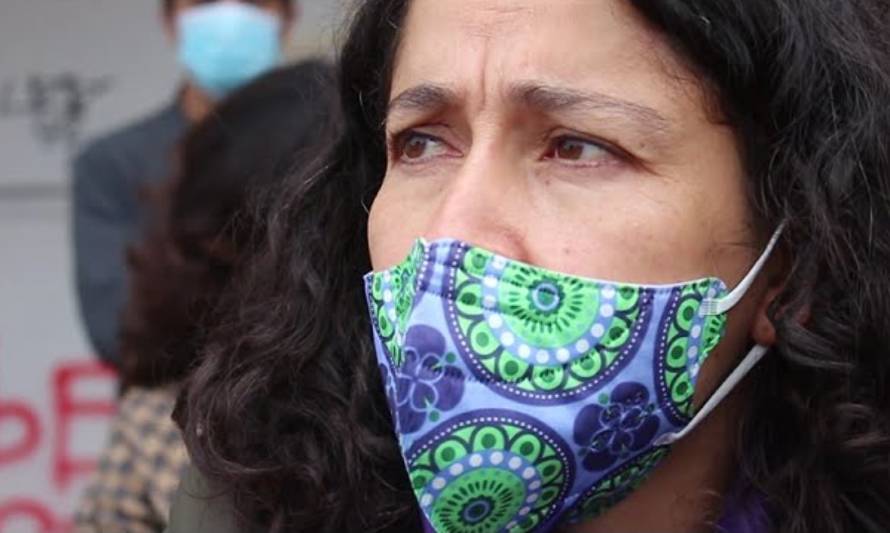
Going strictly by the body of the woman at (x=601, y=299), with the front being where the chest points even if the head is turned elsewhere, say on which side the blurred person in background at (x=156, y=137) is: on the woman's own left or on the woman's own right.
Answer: on the woman's own right

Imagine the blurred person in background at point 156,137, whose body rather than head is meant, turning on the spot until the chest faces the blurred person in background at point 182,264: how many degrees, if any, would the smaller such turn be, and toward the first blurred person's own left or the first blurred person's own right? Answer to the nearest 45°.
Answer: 0° — they already face them

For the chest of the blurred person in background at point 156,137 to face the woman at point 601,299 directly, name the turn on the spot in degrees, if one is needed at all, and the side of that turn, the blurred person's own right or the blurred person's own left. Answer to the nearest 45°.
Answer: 0° — they already face them

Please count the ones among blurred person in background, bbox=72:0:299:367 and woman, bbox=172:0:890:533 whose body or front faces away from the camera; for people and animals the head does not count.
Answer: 0

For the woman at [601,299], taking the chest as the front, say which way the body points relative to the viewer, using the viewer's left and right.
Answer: facing the viewer and to the left of the viewer

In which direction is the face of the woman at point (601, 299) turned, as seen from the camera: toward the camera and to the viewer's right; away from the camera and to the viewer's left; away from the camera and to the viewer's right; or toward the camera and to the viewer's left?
toward the camera and to the viewer's left

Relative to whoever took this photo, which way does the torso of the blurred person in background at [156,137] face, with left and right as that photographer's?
facing the viewer
